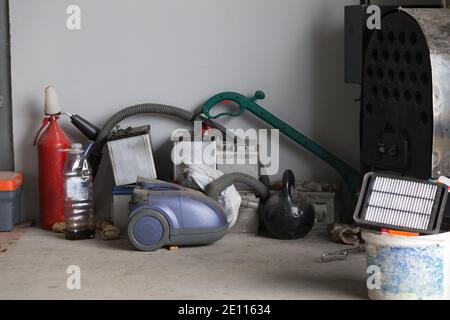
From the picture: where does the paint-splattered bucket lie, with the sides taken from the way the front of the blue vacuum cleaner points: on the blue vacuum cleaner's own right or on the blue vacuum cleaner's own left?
on the blue vacuum cleaner's own right

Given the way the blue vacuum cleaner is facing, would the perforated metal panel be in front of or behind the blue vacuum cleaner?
in front

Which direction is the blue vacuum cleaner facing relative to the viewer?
to the viewer's right

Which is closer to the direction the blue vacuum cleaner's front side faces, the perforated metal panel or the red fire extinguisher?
the perforated metal panel

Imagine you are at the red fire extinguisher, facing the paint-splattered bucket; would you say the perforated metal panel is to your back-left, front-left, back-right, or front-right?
front-left

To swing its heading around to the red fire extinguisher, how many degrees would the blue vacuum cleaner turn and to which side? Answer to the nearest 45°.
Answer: approximately 135° to its left

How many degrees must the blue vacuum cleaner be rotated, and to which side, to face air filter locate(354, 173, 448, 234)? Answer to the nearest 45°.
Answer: approximately 45° to its right

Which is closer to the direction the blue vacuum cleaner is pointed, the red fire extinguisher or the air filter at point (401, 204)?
the air filter
